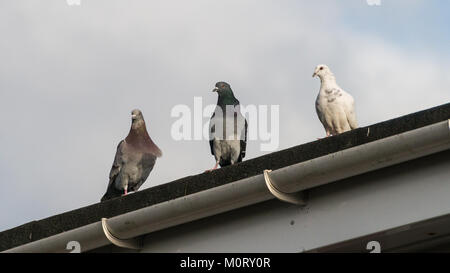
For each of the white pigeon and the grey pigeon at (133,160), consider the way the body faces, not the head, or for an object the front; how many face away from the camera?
0

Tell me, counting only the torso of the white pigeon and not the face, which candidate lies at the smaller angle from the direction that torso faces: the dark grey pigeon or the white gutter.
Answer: the white gutter

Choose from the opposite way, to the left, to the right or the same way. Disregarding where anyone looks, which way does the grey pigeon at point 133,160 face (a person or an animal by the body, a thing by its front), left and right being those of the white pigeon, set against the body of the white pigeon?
to the left

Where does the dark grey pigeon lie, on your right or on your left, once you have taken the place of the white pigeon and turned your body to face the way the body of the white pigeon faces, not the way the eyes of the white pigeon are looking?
on your right

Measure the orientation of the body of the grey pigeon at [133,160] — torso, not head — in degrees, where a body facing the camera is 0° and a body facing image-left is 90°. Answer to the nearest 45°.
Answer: approximately 315°

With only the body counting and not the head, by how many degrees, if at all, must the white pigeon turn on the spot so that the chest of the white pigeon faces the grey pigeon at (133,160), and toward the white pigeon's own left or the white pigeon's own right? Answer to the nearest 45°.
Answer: approximately 90° to the white pigeon's own right
